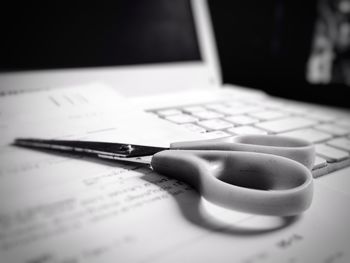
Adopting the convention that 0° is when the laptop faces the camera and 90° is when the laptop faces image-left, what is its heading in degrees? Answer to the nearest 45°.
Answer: approximately 315°
